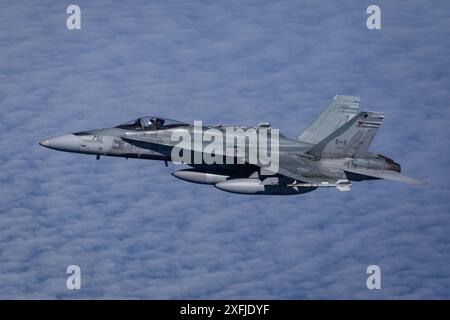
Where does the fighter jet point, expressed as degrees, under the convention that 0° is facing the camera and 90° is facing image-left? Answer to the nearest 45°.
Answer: approximately 90°
